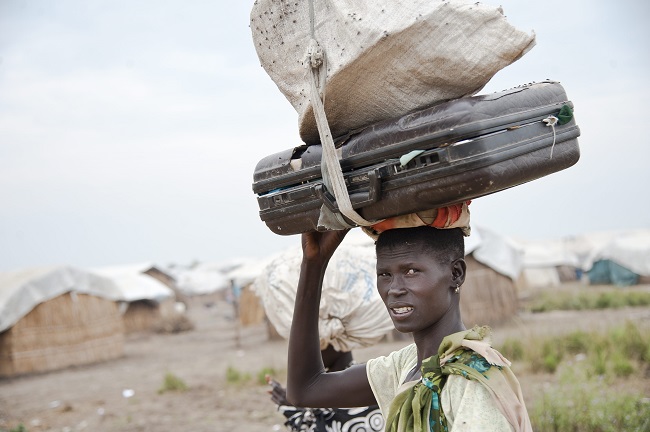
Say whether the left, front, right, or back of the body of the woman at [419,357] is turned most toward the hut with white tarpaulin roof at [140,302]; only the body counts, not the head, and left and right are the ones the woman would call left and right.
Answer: right

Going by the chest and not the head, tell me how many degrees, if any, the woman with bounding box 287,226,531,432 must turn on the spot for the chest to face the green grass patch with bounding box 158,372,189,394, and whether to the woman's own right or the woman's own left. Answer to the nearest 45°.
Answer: approximately 90° to the woman's own right

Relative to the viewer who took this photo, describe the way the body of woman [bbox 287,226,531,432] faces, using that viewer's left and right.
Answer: facing the viewer and to the left of the viewer

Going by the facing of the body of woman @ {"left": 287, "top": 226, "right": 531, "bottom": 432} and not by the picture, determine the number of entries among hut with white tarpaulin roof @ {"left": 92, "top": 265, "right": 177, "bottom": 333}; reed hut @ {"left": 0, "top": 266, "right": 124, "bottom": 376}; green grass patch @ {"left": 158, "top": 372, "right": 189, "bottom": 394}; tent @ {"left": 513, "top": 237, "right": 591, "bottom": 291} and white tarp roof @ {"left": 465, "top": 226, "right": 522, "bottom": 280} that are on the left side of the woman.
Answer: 0

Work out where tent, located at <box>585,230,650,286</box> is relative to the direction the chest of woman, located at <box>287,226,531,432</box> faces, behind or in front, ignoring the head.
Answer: behind

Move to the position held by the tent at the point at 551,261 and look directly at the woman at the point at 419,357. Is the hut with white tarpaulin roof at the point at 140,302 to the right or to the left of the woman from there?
right

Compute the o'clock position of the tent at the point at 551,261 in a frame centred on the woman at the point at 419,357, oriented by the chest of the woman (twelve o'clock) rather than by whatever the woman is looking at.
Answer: The tent is roughly at 5 o'clock from the woman.

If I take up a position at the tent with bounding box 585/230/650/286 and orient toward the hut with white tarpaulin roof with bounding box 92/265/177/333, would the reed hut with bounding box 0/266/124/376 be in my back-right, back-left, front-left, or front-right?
front-left

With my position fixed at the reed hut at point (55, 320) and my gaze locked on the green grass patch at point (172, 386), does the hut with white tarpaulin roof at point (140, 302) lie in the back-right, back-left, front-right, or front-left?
back-left

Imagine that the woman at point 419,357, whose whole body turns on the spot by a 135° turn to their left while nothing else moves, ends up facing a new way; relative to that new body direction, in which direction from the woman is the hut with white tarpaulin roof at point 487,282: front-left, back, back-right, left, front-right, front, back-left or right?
left

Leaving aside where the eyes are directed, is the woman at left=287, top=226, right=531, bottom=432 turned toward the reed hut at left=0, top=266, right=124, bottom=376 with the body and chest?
no

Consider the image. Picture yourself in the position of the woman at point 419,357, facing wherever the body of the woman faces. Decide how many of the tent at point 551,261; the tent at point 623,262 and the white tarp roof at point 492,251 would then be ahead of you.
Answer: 0

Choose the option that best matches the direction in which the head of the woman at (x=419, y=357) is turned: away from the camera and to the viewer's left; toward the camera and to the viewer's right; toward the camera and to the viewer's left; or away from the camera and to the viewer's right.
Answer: toward the camera and to the viewer's left

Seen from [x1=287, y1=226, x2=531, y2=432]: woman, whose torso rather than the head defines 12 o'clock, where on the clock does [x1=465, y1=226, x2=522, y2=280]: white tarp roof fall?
The white tarp roof is roughly at 5 o'clock from the woman.

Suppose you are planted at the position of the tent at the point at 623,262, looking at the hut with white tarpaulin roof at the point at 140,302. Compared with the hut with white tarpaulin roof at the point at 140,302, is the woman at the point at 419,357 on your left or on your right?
left
